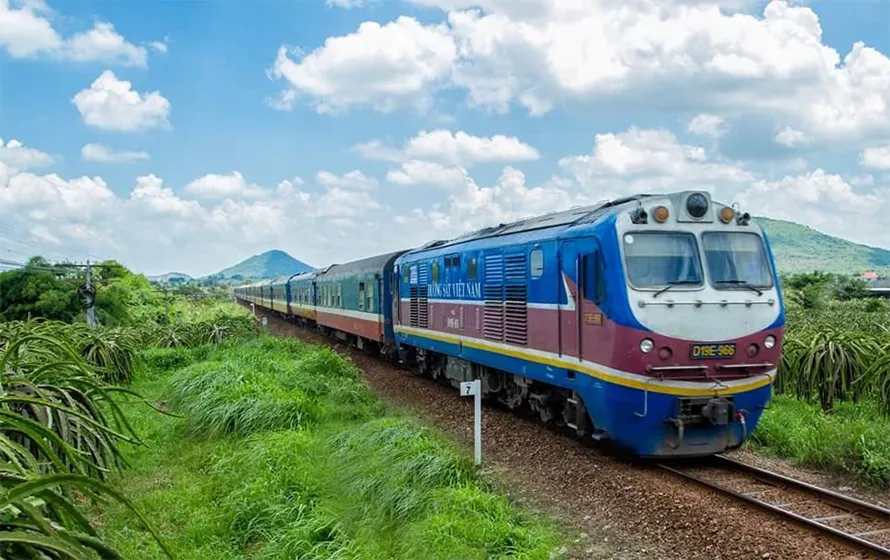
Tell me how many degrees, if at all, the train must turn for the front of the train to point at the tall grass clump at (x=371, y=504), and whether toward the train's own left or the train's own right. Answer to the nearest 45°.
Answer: approximately 90° to the train's own right

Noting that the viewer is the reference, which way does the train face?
facing the viewer and to the right of the viewer

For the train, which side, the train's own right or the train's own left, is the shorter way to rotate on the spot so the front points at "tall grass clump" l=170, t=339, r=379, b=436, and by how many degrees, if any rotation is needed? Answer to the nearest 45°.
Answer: approximately 90° to the train's own right
